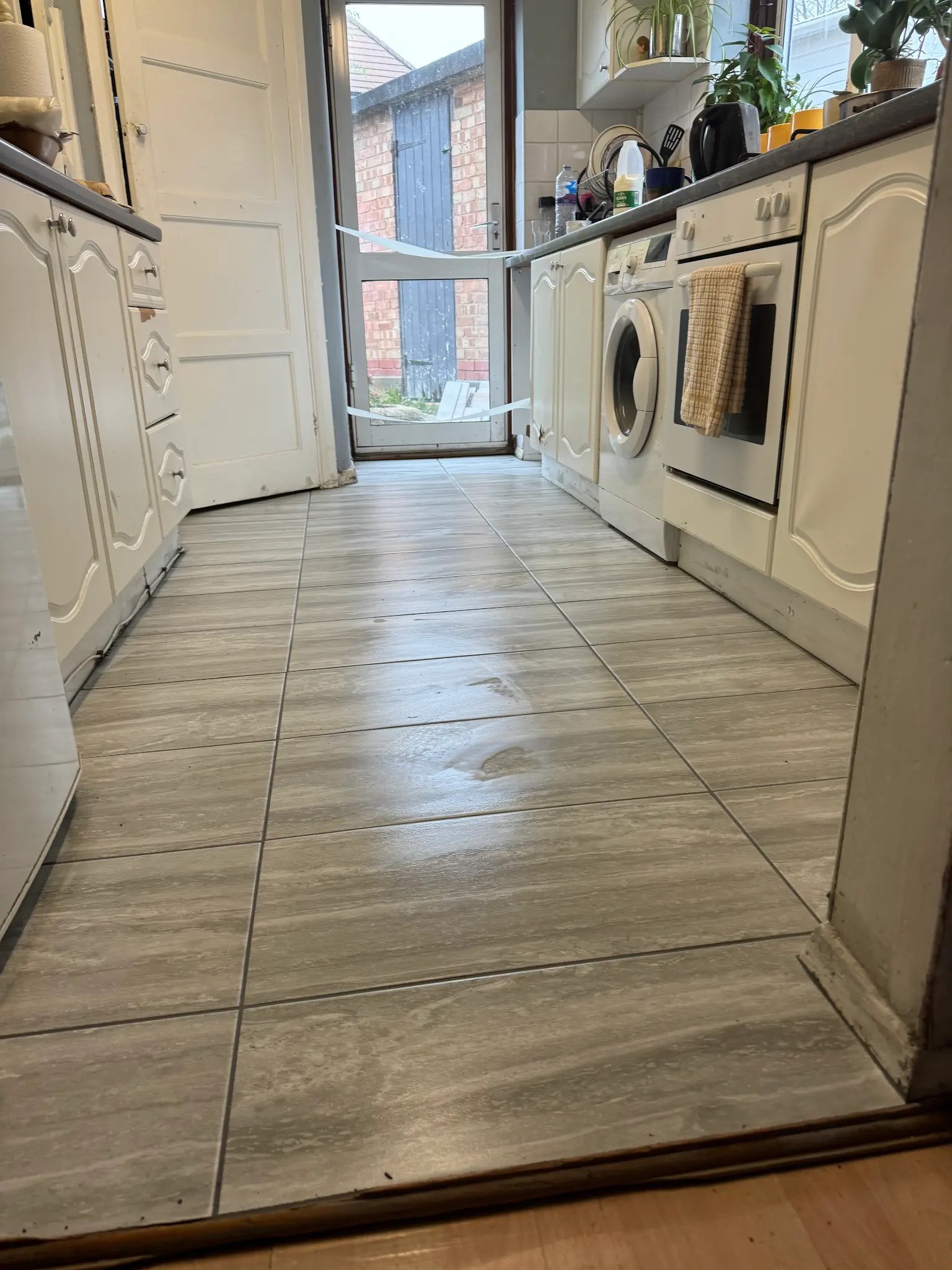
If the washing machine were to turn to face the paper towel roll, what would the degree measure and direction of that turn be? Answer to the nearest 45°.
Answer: approximately 45° to its left

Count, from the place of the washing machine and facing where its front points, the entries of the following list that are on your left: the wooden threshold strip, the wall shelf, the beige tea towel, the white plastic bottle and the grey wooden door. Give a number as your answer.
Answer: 2

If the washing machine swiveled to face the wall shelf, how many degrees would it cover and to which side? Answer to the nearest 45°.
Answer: approximately 90° to its right

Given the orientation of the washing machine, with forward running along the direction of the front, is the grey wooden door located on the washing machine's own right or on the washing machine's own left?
on the washing machine's own right

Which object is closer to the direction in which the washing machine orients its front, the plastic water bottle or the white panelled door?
the white panelled door

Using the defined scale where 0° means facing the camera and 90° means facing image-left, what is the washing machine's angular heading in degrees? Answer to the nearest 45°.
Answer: approximately 90°

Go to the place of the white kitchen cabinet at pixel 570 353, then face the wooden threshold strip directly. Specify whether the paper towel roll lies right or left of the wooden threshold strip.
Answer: right

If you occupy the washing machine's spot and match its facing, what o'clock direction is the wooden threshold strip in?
The wooden threshold strip is roughly at 9 o'clock from the washing machine.

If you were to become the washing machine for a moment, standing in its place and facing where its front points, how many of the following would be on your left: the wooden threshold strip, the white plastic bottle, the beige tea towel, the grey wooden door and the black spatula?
2

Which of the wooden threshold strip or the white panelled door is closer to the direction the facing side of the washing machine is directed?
the white panelled door

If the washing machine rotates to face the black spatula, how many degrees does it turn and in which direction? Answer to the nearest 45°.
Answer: approximately 90° to its right
